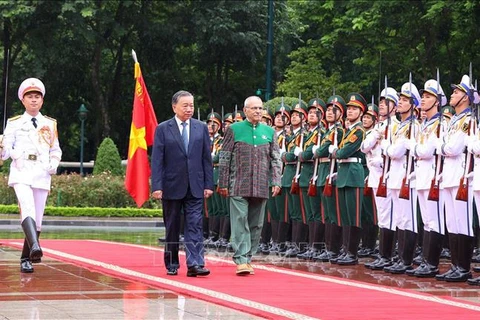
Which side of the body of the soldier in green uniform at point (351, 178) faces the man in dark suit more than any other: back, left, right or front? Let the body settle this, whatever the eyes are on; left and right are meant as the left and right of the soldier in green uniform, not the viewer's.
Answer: front

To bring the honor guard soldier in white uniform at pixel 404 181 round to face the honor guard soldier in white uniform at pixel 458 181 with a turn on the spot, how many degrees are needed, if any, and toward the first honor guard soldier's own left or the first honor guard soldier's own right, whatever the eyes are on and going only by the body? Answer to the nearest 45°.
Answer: approximately 90° to the first honor guard soldier's own left

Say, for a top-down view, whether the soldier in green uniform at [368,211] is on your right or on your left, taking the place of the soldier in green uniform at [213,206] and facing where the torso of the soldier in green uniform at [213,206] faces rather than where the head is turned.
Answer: on your left

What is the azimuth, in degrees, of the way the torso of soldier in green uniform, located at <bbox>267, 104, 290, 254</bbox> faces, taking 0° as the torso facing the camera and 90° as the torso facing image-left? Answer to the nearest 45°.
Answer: approximately 45°

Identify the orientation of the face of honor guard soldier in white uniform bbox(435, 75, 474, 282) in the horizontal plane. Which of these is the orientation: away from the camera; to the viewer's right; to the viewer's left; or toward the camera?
to the viewer's left

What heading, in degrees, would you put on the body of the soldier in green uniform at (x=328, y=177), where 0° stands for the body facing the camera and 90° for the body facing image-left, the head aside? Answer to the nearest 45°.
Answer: approximately 45°

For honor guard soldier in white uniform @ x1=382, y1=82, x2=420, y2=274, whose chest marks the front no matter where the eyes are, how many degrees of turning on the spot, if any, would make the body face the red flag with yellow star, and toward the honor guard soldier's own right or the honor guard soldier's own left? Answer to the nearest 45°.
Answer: approximately 45° to the honor guard soldier's own right

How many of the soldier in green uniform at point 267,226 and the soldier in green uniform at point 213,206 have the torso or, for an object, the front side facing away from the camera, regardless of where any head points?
0

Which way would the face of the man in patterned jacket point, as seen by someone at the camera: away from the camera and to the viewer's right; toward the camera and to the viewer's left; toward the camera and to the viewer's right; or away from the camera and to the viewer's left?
toward the camera and to the viewer's right

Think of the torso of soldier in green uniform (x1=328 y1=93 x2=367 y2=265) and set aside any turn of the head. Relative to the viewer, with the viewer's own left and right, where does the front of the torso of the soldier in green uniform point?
facing the viewer and to the left of the viewer

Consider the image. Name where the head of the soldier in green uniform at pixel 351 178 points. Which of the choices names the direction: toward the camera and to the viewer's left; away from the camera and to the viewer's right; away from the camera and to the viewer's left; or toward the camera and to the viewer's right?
toward the camera and to the viewer's left
